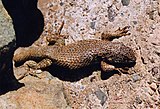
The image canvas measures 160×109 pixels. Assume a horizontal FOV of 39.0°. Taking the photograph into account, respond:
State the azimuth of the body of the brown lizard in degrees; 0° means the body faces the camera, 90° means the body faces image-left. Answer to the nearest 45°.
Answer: approximately 270°

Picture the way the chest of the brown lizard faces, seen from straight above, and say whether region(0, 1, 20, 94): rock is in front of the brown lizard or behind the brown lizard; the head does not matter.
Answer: behind

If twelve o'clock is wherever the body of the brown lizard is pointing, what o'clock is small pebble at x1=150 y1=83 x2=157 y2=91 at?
The small pebble is roughly at 1 o'clock from the brown lizard.
